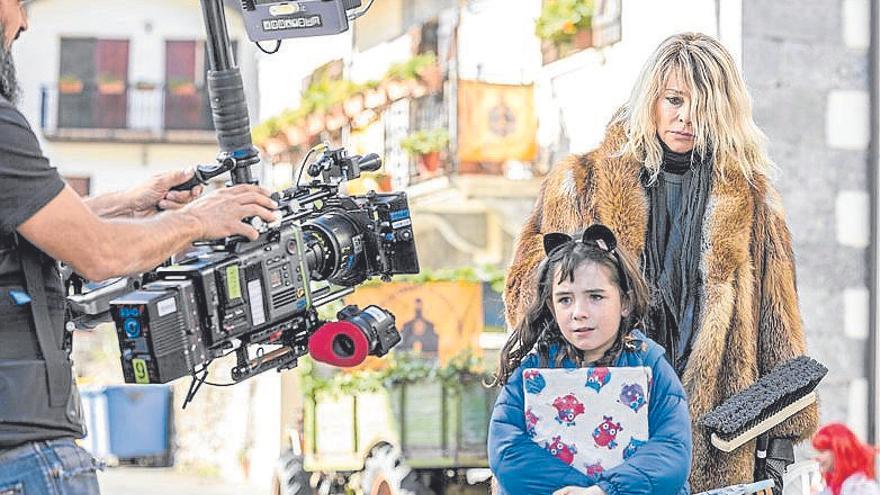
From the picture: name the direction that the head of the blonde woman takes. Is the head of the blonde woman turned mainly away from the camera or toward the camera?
toward the camera

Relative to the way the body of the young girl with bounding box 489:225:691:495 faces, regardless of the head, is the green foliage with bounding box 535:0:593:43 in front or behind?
behind

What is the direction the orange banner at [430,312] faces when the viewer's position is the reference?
facing the viewer

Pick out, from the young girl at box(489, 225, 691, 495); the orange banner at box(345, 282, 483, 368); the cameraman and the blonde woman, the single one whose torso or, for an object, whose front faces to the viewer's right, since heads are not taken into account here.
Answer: the cameraman

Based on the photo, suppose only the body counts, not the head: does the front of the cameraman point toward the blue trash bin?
no

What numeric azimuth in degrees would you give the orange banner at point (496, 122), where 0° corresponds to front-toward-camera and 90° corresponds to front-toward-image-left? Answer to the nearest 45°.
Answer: approximately 0°

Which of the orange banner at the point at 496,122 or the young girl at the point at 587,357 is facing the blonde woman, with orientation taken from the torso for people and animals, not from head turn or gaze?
the orange banner

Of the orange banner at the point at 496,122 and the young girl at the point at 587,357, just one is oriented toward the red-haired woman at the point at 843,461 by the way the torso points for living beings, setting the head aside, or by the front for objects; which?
the orange banner

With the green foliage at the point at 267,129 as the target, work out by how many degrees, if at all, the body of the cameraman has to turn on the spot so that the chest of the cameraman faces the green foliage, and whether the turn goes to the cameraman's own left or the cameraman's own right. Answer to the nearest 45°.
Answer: approximately 90° to the cameraman's own left

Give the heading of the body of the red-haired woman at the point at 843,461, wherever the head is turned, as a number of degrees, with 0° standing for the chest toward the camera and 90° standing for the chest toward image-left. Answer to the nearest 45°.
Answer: approximately 90°

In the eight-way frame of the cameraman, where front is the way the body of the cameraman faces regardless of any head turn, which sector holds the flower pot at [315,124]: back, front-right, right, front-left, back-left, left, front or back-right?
left

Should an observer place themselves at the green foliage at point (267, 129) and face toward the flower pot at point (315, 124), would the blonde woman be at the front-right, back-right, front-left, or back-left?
front-right

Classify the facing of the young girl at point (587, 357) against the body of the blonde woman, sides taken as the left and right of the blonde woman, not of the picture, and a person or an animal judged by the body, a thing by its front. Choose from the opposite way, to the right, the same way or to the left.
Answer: the same way

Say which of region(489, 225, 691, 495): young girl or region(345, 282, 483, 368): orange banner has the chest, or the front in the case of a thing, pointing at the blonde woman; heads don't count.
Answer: the orange banner

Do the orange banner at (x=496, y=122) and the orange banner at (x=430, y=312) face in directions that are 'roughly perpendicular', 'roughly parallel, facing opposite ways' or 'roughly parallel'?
roughly parallel

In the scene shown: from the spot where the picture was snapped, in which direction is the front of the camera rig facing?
facing away from the viewer and to the right of the viewer

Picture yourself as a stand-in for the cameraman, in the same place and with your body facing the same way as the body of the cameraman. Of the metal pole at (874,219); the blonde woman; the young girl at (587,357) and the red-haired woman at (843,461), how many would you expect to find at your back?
0

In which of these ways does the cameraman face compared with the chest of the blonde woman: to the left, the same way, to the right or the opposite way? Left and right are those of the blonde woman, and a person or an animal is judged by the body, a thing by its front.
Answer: to the left
